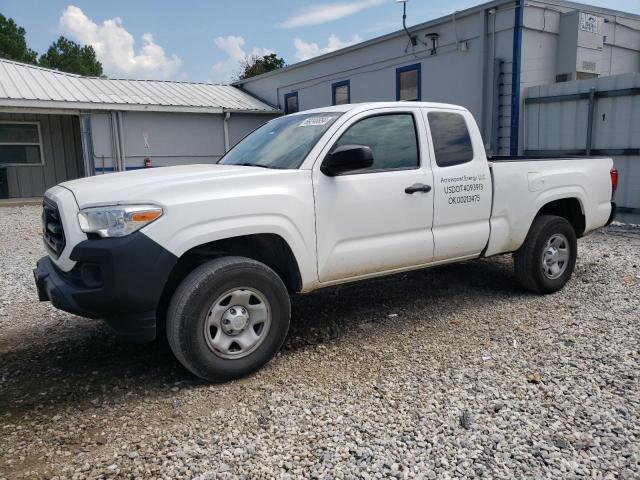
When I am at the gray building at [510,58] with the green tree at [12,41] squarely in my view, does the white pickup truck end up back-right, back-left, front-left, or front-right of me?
back-left

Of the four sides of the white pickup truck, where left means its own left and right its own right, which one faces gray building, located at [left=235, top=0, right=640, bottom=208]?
back

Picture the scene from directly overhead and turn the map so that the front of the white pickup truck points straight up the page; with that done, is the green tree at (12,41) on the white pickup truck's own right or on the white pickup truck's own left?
on the white pickup truck's own right

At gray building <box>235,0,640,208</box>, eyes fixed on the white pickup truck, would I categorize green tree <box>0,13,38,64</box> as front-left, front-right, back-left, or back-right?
back-right

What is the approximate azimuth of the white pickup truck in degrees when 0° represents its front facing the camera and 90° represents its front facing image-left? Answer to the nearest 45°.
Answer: approximately 45°
